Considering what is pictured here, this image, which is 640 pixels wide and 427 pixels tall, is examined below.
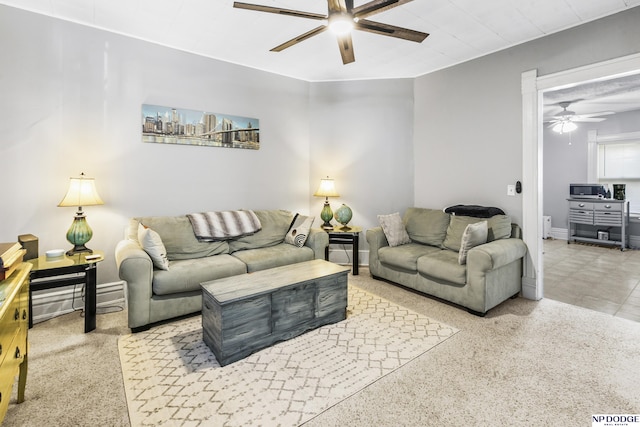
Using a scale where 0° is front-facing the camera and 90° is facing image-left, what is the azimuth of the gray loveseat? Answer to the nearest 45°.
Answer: approximately 45°

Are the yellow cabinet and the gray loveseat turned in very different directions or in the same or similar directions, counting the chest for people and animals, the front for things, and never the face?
very different directions

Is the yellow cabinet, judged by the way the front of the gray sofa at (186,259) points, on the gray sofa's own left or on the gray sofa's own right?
on the gray sofa's own right

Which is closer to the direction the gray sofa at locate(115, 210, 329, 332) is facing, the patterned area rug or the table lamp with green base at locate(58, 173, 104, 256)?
the patterned area rug

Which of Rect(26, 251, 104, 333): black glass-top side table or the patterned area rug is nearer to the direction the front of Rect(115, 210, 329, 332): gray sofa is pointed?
the patterned area rug

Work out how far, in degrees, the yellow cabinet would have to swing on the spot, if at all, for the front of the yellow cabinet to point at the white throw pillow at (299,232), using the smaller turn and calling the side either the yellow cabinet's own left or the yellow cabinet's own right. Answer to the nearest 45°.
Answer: approximately 45° to the yellow cabinet's own left

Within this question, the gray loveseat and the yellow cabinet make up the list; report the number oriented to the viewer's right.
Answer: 1

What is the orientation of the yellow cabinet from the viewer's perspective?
to the viewer's right

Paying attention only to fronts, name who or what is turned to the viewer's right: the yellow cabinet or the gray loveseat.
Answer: the yellow cabinet
